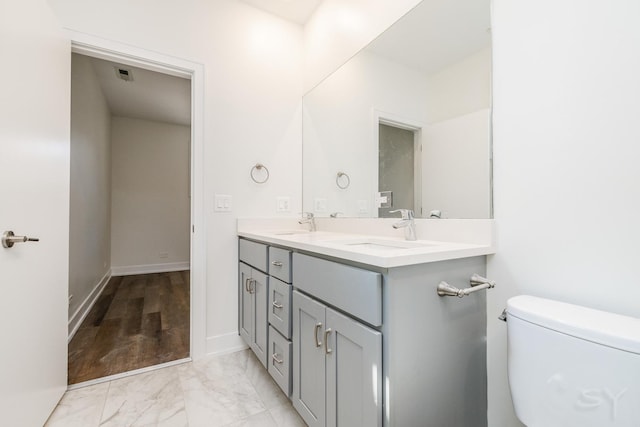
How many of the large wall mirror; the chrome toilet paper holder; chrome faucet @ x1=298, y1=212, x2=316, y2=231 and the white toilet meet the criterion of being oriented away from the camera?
0

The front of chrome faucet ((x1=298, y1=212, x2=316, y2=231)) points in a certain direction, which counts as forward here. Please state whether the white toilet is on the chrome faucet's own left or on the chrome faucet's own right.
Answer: on the chrome faucet's own left

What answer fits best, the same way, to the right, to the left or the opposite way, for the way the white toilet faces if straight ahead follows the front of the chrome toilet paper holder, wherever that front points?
to the right

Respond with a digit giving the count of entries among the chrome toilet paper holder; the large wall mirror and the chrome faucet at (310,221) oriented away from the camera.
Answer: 0

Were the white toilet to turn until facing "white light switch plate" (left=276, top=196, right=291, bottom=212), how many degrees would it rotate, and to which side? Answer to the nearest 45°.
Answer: approximately 45° to its right

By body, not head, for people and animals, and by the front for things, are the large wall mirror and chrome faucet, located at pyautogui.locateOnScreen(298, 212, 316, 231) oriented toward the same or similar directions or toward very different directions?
same or similar directions

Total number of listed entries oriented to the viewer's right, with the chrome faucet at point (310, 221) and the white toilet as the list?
0

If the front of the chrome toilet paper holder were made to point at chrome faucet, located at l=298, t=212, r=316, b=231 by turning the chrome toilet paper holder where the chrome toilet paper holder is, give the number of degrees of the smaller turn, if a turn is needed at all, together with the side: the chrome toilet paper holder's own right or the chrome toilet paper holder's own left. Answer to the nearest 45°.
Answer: approximately 180°

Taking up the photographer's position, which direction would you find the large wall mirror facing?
facing the viewer and to the left of the viewer

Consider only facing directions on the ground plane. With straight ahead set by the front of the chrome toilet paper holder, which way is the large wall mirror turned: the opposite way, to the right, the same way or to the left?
to the right

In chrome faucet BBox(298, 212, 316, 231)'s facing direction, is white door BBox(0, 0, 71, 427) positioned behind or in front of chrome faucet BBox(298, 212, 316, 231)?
in front
